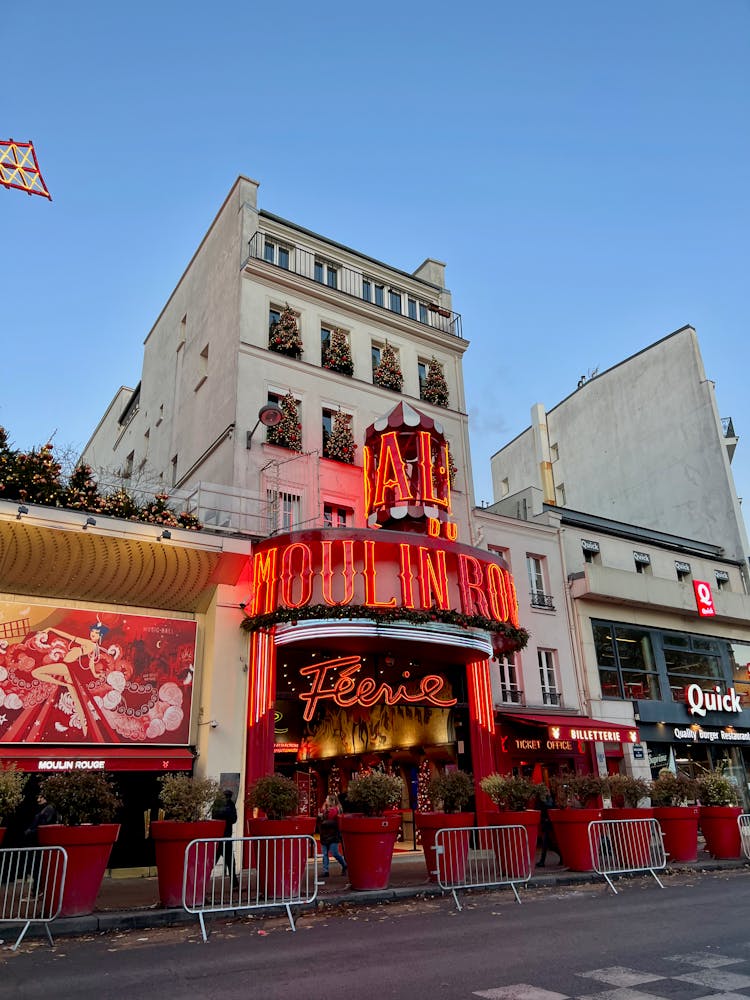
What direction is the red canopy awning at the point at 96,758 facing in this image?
toward the camera

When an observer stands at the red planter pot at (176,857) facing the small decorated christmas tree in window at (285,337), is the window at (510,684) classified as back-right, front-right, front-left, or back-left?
front-right

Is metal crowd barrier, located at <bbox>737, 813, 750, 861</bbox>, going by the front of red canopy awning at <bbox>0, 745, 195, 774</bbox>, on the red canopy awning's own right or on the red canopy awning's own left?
on the red canopy awning's own left

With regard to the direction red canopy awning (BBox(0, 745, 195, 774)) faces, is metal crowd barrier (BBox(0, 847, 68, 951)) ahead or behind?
ahead

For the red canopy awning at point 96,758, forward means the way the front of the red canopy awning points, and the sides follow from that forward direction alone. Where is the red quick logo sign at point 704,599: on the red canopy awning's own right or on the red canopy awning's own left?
on the red canopy awning's own left

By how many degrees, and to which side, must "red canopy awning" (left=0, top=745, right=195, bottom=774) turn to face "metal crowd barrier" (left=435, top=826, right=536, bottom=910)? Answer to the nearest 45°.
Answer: approximately 45° to its left
